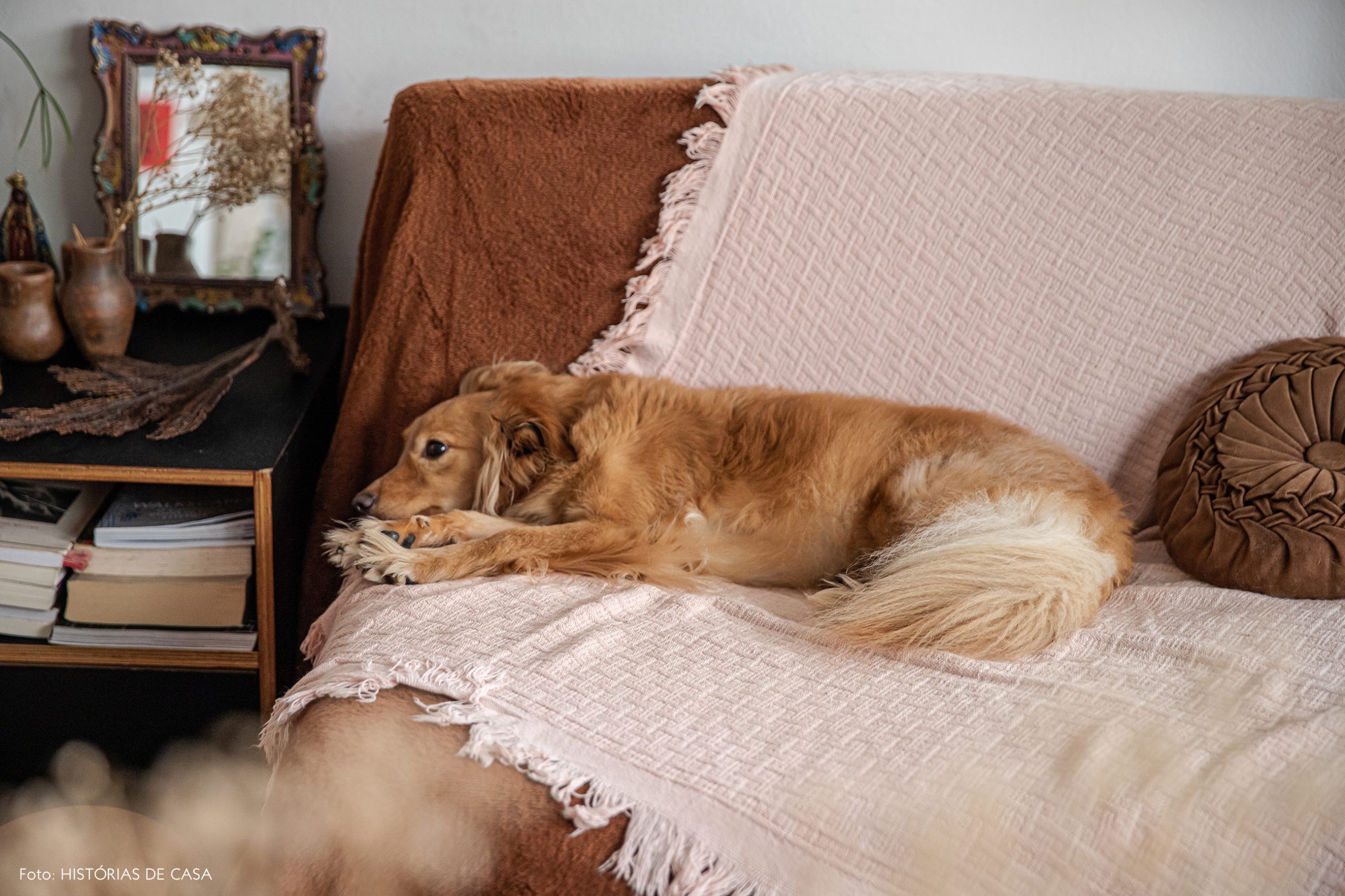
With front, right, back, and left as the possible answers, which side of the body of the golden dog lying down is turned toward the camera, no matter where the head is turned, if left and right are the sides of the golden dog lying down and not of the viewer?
left

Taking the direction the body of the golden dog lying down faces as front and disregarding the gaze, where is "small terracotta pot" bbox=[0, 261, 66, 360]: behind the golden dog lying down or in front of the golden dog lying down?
in front

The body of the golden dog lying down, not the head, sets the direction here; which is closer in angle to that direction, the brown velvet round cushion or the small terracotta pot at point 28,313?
the small terracotta pot

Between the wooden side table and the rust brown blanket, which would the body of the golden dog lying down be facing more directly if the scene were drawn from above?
the wooden side table

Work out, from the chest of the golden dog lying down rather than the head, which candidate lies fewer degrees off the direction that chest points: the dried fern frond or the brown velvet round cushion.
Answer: the dried fern frond

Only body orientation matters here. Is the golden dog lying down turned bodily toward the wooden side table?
yes

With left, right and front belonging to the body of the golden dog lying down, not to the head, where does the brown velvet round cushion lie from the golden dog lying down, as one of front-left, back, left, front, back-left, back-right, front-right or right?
back

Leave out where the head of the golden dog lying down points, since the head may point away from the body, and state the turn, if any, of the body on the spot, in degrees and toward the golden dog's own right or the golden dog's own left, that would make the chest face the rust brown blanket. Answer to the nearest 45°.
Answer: approximately 45° to the golden dog's own right

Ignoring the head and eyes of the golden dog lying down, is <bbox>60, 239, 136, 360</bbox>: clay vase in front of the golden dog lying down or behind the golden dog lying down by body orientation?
in front

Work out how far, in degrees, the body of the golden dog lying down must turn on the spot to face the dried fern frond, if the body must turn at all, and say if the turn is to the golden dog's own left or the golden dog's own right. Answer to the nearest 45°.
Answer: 0° — it already faces it

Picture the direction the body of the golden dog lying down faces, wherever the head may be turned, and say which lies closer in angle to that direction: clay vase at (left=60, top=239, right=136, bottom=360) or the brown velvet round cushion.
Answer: the clay vase
